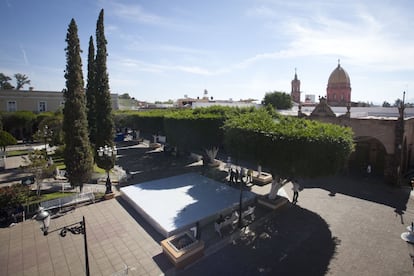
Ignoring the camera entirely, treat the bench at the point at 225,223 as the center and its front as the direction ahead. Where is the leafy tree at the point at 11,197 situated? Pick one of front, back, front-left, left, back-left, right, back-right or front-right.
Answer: back-right

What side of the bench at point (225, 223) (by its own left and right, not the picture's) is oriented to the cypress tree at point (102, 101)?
back

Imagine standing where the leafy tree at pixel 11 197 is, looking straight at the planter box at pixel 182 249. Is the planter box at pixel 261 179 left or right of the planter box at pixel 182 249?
left

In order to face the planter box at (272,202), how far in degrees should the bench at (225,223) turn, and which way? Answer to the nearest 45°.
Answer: approximately 90° to its left

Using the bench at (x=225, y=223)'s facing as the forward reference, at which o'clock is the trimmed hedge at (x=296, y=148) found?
The trimmed hedge is roughly at 10 o'clock from the bench.

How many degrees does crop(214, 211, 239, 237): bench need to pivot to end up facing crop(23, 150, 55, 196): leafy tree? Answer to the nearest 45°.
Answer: approximately 135° to its right

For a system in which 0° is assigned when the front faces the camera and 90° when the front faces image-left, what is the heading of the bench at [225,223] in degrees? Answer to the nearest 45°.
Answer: approximately 315°

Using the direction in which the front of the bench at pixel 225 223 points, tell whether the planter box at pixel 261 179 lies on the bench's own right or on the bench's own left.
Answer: on the bench's own left

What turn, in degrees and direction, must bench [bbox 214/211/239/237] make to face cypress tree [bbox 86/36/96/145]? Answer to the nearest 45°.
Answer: approximately 180°
